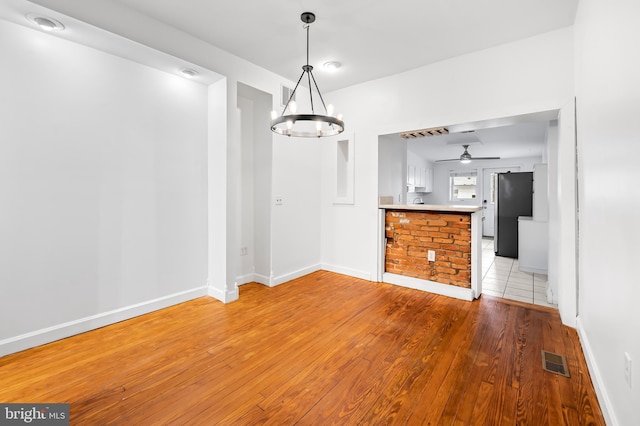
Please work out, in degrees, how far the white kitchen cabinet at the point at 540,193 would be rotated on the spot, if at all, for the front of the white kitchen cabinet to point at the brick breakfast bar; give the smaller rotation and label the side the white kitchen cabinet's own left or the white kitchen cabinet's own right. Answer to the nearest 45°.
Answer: approximately 45° to the white kitchen cabinet's own left

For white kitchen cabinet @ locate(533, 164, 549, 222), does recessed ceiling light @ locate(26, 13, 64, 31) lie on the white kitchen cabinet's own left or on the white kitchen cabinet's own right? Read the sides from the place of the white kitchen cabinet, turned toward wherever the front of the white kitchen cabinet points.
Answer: on the white kitchen cabinet's own left

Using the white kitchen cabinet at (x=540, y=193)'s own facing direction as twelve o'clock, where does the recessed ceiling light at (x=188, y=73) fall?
The recessed ceiling light is roughly at 10 o'clock from the white kitchen cabinet.

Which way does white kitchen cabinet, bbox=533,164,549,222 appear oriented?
to the viewer's left

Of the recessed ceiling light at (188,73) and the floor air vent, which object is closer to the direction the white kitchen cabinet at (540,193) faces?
the recessed ceiling light

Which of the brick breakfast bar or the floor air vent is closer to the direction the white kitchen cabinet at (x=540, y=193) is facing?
the brick breakfast bar

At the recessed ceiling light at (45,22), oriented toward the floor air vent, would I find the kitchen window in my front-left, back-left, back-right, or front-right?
front-left

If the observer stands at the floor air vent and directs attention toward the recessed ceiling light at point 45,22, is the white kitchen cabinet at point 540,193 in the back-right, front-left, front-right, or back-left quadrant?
back-right

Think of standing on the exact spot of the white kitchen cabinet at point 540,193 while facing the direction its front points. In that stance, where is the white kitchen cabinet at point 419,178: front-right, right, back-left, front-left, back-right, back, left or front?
front-right

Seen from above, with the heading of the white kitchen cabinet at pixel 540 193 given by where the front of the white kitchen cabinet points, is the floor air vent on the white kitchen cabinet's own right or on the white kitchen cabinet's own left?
on the white kitchen cabinet's own left
